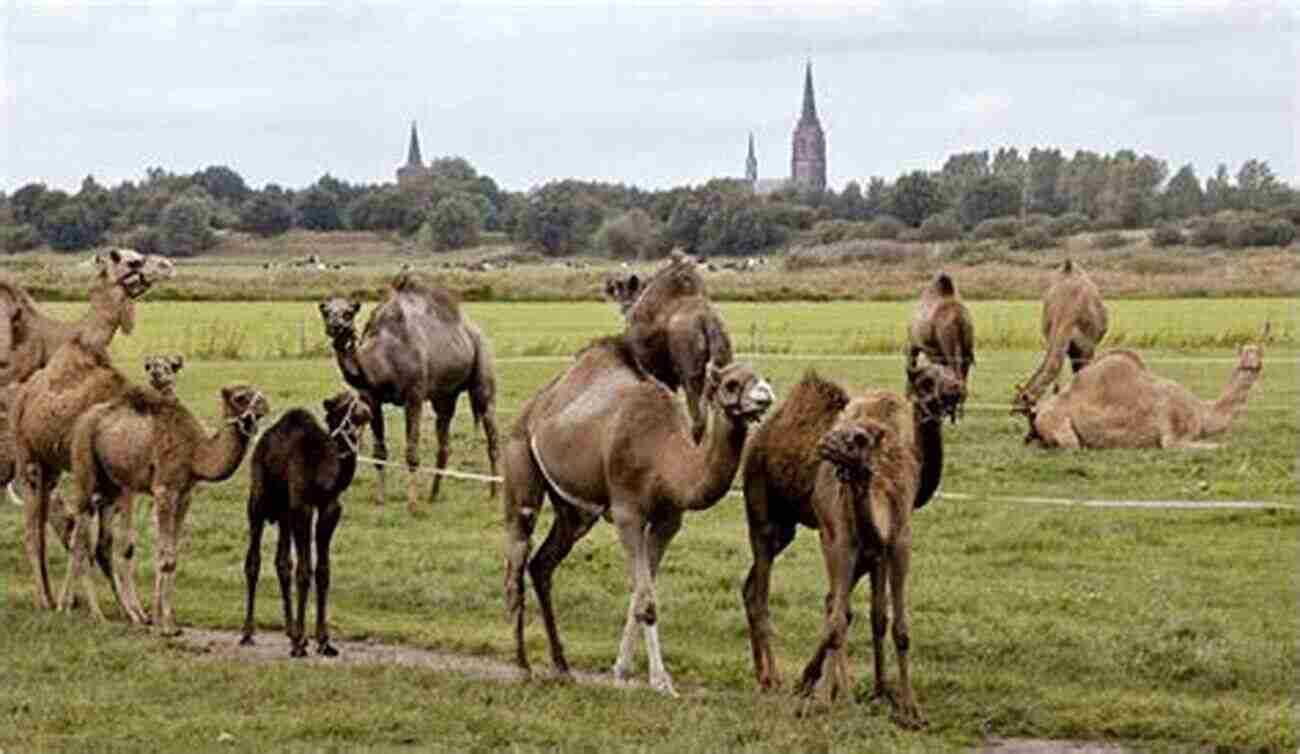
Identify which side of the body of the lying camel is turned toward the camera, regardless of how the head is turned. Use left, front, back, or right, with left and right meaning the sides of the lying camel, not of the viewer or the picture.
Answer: right

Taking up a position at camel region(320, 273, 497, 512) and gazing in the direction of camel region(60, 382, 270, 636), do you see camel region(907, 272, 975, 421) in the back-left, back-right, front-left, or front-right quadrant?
back-left

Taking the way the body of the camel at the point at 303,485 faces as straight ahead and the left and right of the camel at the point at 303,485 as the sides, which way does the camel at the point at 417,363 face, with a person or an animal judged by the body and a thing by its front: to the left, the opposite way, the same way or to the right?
to the right

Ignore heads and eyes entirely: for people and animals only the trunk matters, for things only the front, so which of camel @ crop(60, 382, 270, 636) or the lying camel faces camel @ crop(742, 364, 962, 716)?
camel @ crop(60, 382, 270, 636)

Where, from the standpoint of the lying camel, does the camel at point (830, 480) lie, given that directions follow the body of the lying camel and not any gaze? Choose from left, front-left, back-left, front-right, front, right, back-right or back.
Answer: right

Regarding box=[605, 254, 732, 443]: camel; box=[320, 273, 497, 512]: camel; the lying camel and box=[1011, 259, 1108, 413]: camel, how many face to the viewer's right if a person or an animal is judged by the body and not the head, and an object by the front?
1

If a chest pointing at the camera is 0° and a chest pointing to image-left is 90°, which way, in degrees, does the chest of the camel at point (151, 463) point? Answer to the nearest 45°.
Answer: approximately 315°

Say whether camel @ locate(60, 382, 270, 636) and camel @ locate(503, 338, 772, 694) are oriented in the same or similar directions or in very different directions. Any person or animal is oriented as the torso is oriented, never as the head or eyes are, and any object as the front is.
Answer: same or similar directions

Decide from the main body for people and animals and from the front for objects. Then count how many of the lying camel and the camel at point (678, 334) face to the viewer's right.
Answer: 1

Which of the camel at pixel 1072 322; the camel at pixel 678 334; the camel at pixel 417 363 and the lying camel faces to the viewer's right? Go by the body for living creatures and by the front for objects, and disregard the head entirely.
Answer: the lying camel

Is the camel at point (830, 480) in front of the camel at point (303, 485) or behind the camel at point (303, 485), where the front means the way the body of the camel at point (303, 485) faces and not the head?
in front

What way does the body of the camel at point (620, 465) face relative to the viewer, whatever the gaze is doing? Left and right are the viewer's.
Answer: facing the viewer and to the right of the viewer

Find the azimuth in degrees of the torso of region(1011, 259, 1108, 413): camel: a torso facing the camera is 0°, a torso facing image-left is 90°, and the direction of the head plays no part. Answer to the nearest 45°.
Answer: approximately 45°

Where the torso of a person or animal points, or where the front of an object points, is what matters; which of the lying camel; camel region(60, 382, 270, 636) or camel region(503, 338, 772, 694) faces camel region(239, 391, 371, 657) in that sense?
camel region(60, 382, 270, 636)

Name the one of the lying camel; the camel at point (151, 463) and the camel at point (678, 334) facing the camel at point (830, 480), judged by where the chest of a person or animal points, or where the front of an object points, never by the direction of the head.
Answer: the camel at point (151, 463)

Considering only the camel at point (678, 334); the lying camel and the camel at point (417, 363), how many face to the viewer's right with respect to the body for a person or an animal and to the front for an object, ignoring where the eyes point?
1

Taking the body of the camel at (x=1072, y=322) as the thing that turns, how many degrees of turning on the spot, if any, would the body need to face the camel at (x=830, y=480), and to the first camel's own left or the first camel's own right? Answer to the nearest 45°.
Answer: approximately 45° to the first camel's own left
